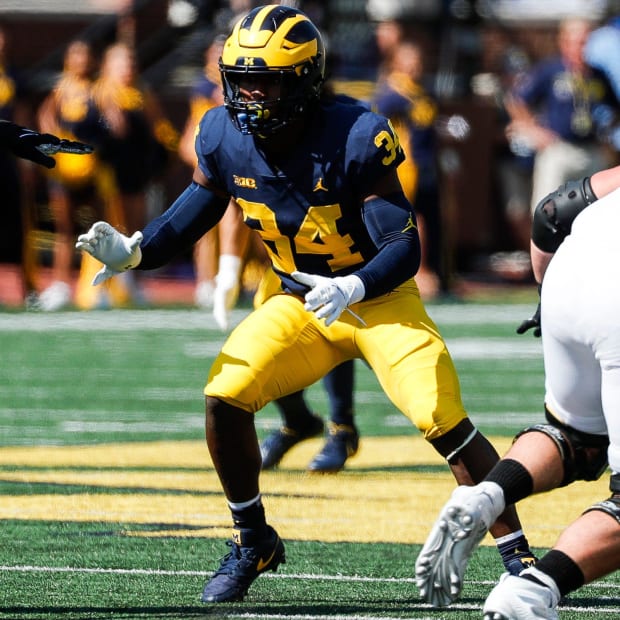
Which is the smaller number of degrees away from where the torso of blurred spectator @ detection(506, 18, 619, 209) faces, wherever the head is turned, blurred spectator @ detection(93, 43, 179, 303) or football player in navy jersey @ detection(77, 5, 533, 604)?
the football player in navy jersey

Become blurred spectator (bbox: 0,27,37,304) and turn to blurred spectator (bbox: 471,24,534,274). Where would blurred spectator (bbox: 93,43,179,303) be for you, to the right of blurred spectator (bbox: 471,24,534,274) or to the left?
right

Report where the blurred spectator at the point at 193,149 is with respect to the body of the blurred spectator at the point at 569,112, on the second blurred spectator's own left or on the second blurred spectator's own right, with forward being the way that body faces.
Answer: on the second blurred spectator's own right

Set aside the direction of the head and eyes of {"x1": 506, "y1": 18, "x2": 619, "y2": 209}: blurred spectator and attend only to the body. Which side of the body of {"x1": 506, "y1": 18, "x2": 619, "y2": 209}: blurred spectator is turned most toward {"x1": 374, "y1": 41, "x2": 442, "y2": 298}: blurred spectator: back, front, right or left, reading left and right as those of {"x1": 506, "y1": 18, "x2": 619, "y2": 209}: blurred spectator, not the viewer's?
right

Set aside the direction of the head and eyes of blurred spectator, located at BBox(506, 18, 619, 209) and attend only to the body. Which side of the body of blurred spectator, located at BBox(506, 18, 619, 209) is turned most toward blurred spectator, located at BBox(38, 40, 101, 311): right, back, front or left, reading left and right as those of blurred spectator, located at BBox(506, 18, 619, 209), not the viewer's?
right

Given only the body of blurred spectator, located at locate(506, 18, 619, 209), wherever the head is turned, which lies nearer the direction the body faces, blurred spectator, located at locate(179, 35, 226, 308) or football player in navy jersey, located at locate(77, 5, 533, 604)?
the football player in navy jersey

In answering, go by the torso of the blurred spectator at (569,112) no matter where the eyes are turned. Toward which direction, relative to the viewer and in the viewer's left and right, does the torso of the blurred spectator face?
facing the viewer

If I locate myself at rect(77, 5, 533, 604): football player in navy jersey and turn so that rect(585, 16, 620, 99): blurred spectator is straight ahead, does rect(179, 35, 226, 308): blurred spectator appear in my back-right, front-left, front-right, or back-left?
front-left

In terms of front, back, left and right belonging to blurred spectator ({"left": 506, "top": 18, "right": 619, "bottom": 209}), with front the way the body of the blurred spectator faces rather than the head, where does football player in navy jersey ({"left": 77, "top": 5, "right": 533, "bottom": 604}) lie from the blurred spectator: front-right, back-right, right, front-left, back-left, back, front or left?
front

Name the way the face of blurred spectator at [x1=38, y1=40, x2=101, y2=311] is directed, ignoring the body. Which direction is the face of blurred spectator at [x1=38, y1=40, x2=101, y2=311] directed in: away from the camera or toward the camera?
toward the camera

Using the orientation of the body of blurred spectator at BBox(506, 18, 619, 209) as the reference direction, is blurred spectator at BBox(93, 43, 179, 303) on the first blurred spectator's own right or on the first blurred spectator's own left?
on the first blurred spectator's own right

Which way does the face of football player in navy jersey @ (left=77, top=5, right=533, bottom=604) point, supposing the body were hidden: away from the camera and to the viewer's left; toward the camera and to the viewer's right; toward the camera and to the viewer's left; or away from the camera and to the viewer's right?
toward the camera and to the viewer's left

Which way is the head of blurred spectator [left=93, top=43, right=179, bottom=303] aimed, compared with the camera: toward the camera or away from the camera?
toward the camera
